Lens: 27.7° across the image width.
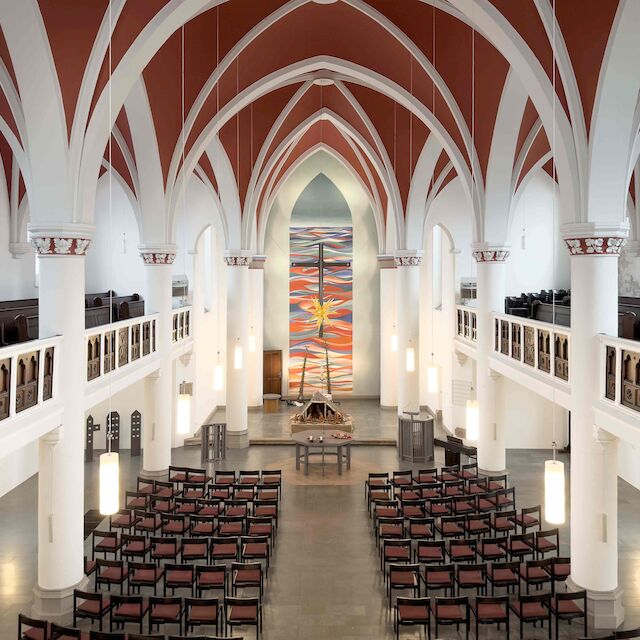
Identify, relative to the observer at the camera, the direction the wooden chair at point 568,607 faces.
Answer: facing away from the viewer and to the left of the viewer

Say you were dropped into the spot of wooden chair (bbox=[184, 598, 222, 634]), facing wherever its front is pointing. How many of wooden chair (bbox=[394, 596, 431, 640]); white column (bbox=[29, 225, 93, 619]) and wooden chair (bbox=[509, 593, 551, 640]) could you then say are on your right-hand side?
2

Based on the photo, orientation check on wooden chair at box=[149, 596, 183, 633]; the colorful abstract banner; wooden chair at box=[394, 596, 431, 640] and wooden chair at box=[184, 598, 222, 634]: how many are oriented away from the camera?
3

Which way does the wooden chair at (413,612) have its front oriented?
away from the camera

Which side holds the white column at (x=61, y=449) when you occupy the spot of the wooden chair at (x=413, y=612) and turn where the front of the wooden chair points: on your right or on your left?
on your left

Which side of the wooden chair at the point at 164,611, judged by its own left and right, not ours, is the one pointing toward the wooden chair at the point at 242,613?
right

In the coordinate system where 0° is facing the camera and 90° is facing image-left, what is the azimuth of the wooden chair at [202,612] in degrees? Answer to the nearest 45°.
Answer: approximately 180°

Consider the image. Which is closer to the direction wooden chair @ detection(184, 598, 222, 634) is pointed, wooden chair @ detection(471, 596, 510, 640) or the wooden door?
the wooden door

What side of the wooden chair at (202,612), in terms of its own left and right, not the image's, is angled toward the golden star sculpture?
front

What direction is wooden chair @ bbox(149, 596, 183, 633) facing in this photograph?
away from the camera

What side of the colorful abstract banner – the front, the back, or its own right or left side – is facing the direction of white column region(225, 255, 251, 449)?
front

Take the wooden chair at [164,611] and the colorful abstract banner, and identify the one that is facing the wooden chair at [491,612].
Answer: the colorful abstract banner
